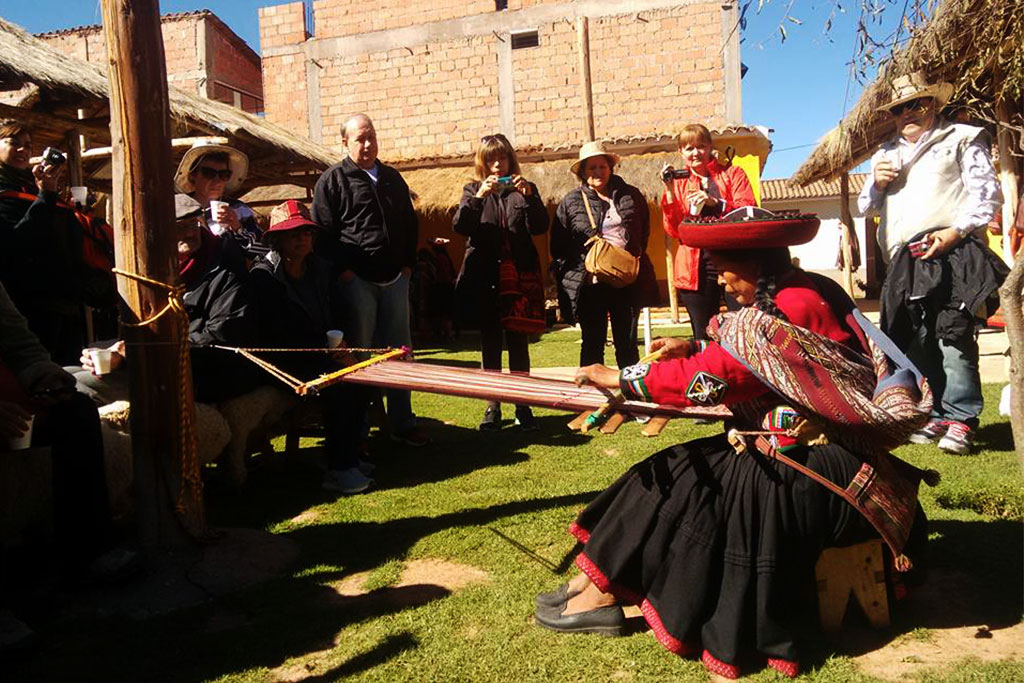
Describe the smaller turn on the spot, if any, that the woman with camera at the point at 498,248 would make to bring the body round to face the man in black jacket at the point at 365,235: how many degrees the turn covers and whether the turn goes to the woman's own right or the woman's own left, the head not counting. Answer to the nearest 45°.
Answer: approximately 45° to the woman's own right

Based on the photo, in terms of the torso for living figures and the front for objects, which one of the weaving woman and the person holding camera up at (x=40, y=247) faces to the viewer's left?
the weaving woman

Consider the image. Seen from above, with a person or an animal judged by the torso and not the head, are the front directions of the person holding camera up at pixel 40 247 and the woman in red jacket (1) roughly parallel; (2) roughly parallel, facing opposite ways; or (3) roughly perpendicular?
roughly perpendicular

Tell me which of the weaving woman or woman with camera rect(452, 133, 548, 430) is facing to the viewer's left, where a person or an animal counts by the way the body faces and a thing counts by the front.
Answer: the weaving woman

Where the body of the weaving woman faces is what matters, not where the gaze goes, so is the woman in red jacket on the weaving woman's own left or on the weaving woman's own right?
on the weaving woman's own right

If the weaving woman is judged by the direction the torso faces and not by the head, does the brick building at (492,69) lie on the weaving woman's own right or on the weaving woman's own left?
on the weaving woman's own right

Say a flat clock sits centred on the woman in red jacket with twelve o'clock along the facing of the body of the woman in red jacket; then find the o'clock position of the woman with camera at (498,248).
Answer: The woman with camera is roughly at 3 o'clock from the woman in red jacket.

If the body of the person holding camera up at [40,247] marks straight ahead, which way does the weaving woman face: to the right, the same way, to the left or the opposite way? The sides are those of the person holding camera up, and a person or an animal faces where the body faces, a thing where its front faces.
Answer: the opposite way

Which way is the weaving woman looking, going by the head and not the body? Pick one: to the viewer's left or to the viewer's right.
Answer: to the viewer's left

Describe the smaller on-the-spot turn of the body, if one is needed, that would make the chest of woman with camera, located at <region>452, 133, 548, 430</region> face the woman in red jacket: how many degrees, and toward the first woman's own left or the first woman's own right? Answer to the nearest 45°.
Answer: approximately 90° to the first woman's own left

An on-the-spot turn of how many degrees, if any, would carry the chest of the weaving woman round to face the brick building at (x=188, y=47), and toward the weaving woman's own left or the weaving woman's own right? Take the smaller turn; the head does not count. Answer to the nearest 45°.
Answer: approximately 45° to the weaving woman's own right
